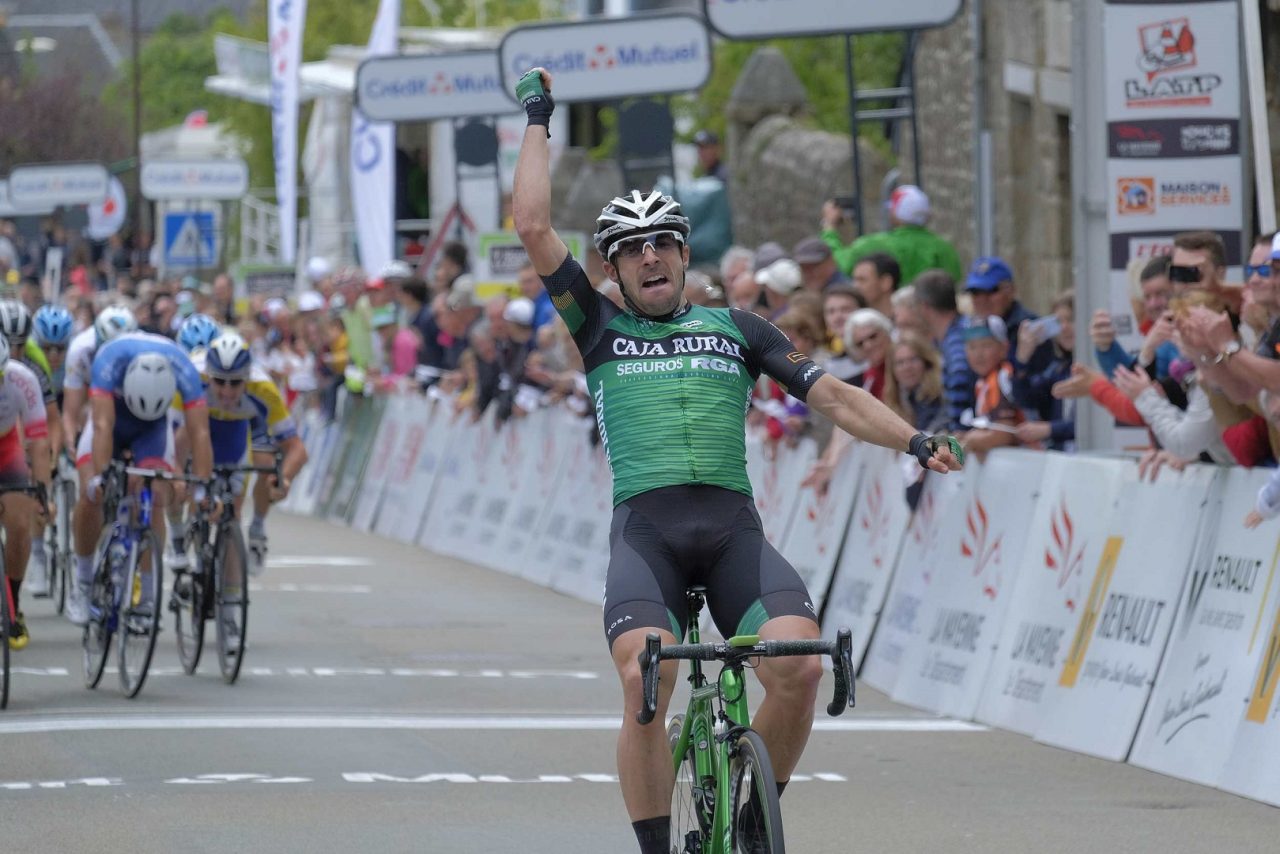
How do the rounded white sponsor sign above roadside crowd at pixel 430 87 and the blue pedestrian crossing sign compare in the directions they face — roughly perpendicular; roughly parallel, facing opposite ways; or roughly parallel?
roughly parallel

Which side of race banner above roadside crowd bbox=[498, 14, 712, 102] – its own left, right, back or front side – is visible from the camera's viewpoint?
front

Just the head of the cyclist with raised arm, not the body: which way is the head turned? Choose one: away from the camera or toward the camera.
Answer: toward the camera

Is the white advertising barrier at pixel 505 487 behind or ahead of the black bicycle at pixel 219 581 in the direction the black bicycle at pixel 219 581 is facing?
behind

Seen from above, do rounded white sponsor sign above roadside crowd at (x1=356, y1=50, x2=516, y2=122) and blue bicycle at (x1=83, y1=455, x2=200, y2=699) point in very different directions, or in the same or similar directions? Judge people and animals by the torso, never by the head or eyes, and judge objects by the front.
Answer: same or similar directions

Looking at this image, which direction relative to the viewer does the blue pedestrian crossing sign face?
toward the camera

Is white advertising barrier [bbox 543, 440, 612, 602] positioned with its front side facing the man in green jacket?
no

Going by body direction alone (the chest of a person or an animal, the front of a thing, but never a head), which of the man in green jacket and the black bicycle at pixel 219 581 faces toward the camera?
the black bicycle

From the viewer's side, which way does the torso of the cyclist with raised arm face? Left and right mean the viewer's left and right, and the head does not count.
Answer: facing the viewer

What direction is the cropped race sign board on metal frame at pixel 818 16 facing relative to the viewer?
toward the camera

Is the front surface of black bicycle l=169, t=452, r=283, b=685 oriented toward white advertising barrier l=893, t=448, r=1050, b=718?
no

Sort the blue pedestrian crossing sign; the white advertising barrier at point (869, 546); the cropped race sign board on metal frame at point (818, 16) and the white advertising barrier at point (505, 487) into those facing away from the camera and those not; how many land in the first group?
0

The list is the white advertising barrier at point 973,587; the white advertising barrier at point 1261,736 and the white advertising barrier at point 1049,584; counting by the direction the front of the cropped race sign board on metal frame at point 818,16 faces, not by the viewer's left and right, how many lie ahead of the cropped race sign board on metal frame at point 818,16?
3

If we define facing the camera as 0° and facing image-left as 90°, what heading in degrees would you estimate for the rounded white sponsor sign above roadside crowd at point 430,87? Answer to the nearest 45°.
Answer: approximately 0°

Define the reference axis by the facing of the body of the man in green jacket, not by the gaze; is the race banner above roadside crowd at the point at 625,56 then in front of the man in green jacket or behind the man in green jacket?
in front

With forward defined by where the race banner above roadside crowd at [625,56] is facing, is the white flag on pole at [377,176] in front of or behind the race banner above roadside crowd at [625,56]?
behind
